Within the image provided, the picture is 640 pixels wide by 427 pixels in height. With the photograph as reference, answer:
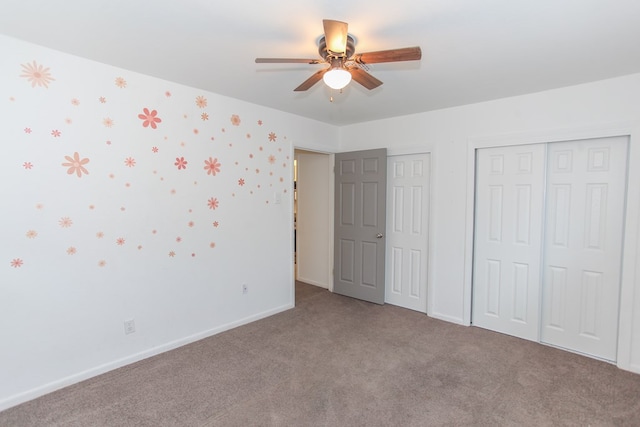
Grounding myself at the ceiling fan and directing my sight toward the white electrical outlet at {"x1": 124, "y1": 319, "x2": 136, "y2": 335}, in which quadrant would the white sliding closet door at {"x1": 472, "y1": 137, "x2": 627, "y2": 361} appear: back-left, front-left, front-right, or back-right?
back-right

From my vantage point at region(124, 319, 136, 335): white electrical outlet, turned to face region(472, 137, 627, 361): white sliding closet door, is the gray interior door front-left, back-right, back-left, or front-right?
front-left

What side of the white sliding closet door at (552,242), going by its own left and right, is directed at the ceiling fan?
front

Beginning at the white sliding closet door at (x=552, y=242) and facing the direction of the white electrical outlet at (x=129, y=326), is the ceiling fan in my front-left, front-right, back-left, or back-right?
front-left

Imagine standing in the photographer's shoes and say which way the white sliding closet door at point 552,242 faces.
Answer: facing the viewer and to the left of the viewer

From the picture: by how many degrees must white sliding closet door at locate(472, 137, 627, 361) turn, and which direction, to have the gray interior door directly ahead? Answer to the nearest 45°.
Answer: approximately 45° to its right
